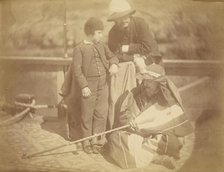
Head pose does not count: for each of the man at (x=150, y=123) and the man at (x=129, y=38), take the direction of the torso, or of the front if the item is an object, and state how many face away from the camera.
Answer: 0

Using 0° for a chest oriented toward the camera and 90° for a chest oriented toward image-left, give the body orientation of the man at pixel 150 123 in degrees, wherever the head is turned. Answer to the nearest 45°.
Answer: approximately 45°

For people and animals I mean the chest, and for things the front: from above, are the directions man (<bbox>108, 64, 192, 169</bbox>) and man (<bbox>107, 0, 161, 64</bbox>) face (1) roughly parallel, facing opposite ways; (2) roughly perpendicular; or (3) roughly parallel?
roughly parallel

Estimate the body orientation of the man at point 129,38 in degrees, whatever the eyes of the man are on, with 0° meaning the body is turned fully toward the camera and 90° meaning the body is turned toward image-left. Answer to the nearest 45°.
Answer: approximately 45°

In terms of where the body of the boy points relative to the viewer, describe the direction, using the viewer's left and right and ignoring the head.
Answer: facing the viewer and to the right of the viewer

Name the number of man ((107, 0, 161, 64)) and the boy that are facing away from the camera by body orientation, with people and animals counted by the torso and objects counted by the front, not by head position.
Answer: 0

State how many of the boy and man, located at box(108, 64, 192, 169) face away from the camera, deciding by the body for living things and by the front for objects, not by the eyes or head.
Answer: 0
